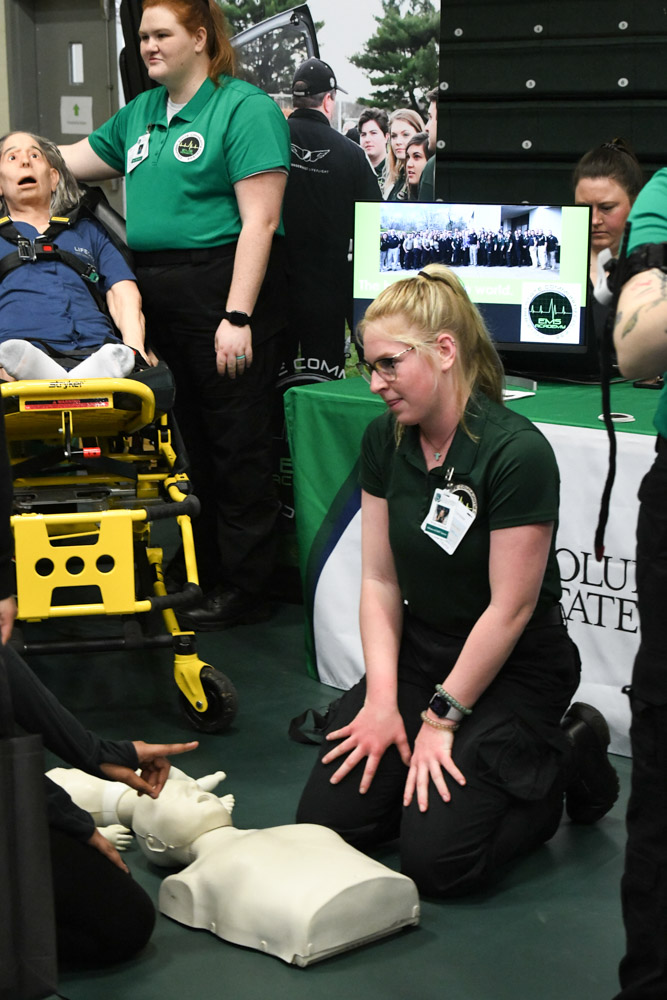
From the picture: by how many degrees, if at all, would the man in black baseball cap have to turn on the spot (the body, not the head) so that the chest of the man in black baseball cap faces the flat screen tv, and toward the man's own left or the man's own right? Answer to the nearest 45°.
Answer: approximately 90° to the man's own right

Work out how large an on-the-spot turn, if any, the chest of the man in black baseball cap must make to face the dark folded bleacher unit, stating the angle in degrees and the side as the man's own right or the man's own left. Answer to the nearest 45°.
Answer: approximately 45° to the man's own right

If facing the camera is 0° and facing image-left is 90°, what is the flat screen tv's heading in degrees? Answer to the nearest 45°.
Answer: approximately 0°

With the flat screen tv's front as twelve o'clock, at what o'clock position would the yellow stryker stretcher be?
The yellow stryker stretcher is roughly at 2 o'clock from the flat screen tv.

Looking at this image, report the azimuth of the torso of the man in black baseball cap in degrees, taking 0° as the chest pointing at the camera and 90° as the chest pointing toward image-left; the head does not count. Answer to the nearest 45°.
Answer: approximately 225°

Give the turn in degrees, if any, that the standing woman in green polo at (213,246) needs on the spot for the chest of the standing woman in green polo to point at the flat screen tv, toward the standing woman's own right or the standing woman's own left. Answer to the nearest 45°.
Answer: approximately 90° to the standing woman's own left

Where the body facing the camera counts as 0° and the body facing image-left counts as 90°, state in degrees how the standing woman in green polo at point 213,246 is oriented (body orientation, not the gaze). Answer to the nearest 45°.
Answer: approximately 45°

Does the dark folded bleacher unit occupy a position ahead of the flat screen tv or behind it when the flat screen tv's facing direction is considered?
behind
